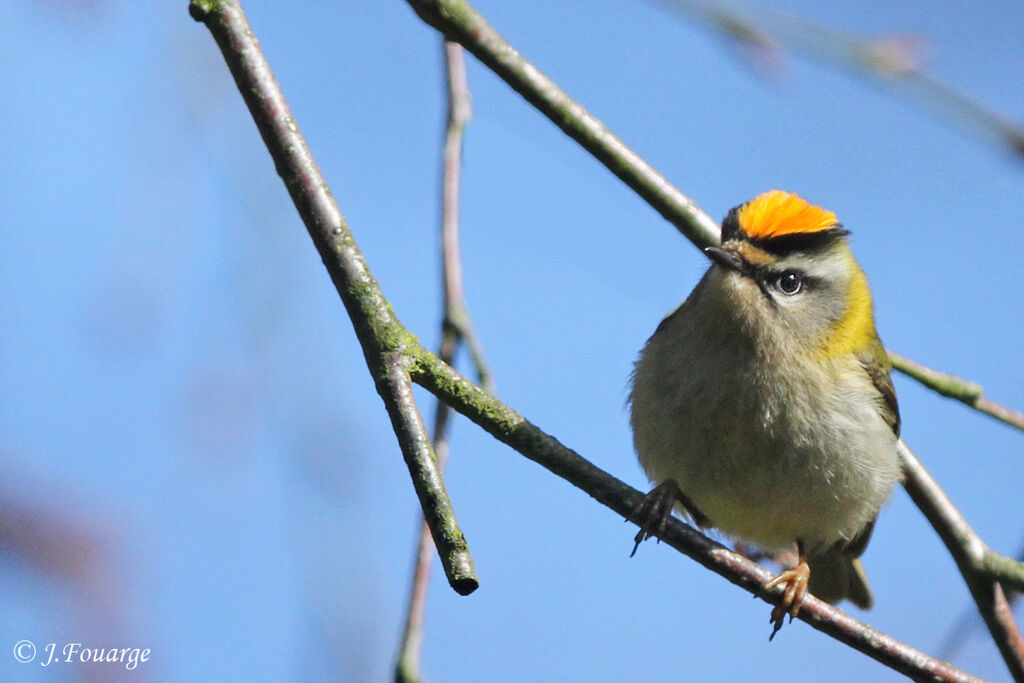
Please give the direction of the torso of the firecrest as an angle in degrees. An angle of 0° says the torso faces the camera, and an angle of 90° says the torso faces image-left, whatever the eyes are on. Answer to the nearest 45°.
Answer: approximately 45°
